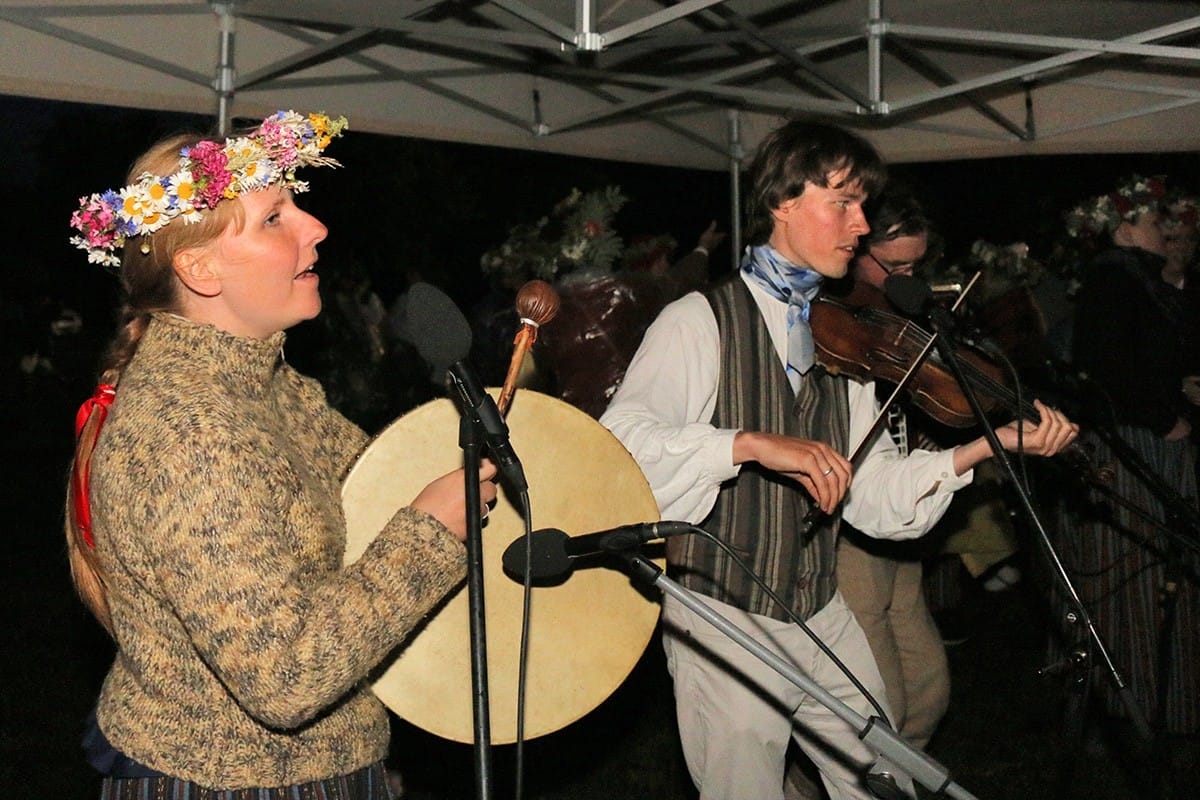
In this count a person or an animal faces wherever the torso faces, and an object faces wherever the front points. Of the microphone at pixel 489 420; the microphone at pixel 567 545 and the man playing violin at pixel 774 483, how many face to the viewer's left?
2

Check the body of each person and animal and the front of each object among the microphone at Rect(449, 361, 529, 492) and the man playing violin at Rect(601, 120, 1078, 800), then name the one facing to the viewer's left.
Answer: the microphone

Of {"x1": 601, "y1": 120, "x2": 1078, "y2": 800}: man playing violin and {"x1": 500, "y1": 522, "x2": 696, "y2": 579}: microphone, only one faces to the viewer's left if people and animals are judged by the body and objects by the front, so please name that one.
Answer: the microphone

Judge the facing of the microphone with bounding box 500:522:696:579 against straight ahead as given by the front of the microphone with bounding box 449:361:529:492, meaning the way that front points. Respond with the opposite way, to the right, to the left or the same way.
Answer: the same way

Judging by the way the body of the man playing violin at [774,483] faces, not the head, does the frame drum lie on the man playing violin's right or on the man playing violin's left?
on the man playing violin's right

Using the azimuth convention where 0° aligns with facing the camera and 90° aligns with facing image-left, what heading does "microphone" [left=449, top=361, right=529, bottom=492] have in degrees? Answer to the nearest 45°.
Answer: approximately 90°

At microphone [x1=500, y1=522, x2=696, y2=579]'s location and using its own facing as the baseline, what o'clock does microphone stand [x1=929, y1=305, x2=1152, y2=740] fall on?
The microphone stand is roughly at 5 o'clock from the microphone.

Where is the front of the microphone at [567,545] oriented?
to the viewer's left

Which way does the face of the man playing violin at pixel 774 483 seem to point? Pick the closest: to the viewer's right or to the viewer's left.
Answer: to the viewer's right

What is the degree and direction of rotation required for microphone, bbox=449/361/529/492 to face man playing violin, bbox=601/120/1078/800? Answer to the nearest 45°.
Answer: approximately 135° to its right

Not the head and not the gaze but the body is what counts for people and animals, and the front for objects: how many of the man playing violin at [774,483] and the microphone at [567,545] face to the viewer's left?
1
